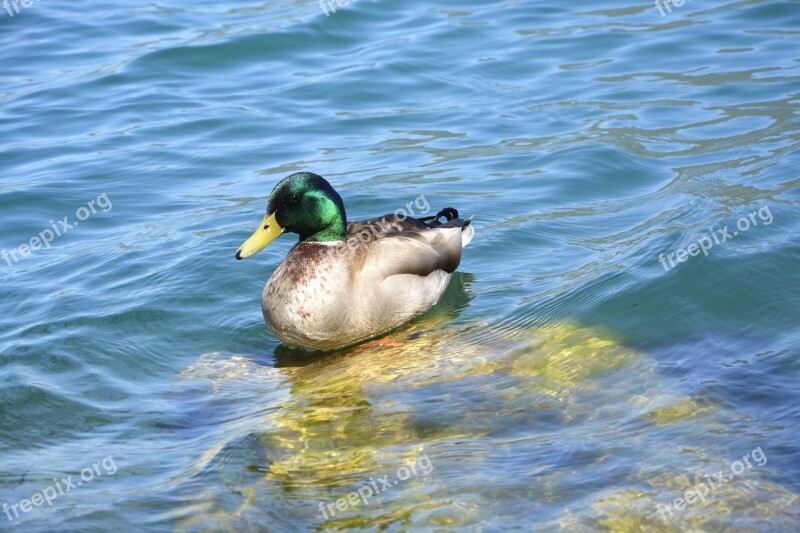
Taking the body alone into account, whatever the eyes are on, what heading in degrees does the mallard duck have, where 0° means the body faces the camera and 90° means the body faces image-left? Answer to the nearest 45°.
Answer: approximately 45°
